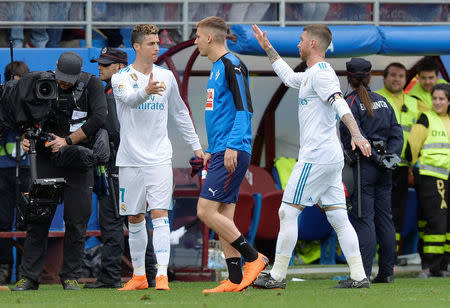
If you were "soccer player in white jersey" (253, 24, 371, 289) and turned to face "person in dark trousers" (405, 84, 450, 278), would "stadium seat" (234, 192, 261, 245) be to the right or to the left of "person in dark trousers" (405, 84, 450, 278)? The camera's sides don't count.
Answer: left

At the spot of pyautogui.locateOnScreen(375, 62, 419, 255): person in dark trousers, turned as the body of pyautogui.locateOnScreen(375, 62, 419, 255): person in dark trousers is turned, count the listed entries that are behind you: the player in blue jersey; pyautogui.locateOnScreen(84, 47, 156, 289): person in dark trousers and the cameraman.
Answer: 0

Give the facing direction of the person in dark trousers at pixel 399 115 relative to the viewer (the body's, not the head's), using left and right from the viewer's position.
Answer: facing the viewer

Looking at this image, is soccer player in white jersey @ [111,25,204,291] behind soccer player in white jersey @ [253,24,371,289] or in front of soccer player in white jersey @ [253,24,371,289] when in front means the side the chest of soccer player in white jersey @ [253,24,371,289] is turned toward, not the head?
in front

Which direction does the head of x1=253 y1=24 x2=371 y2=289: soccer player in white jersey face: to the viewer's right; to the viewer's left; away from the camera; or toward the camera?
to the viewer's left

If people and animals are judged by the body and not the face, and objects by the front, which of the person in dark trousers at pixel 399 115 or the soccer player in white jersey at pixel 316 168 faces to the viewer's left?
the soccer player in white jersey

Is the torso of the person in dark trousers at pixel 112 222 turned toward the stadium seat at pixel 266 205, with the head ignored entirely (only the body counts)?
no

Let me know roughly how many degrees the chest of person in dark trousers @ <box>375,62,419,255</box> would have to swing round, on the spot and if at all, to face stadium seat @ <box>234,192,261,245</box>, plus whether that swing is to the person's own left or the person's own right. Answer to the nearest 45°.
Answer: approximately 90° to the person's own right

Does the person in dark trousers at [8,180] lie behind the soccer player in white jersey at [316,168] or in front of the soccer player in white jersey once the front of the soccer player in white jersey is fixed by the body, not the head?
in front

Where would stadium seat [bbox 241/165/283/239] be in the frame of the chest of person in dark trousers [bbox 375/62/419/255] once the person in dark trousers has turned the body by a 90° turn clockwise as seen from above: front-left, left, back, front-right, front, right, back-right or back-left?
front

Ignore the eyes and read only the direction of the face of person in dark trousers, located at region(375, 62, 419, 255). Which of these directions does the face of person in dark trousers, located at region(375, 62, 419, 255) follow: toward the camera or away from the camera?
toward the camera

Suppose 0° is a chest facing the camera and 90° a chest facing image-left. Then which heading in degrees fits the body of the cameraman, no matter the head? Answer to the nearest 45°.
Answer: approximately 45°
